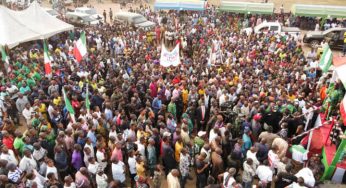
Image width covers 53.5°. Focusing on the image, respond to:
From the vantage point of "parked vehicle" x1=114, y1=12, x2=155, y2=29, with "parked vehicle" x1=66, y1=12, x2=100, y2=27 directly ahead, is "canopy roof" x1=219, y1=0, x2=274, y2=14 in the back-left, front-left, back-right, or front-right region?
back-right

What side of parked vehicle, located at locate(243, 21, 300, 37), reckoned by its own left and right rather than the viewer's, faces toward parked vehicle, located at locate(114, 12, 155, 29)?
front

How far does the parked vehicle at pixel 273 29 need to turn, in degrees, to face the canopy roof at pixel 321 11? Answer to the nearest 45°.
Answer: approximately 135° to its right

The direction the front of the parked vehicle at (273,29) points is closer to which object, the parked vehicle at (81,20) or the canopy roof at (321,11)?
the parked vehicle

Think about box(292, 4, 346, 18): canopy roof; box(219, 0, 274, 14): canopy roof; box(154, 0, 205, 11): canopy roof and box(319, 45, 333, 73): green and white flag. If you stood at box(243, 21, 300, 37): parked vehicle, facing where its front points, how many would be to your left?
1

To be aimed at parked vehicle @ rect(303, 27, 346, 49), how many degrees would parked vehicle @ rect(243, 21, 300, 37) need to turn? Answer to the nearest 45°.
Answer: approximately 180°

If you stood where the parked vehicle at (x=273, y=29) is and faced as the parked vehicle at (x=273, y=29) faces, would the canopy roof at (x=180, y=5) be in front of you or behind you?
in front

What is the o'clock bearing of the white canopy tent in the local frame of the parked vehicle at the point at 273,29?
The white canopy tent is roughly at 11 o'clock from the parked vehicle.

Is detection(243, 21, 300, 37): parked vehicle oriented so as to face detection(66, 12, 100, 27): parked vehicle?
yes

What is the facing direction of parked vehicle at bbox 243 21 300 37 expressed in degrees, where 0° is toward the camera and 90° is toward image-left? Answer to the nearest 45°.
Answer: approximately 90°

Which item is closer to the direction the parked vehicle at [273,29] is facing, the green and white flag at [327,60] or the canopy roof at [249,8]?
the canopy roof

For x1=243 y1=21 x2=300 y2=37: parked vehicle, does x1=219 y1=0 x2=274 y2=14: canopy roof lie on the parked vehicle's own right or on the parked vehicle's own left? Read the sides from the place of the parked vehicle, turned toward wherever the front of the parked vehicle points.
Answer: on the parked vehicle's own right
